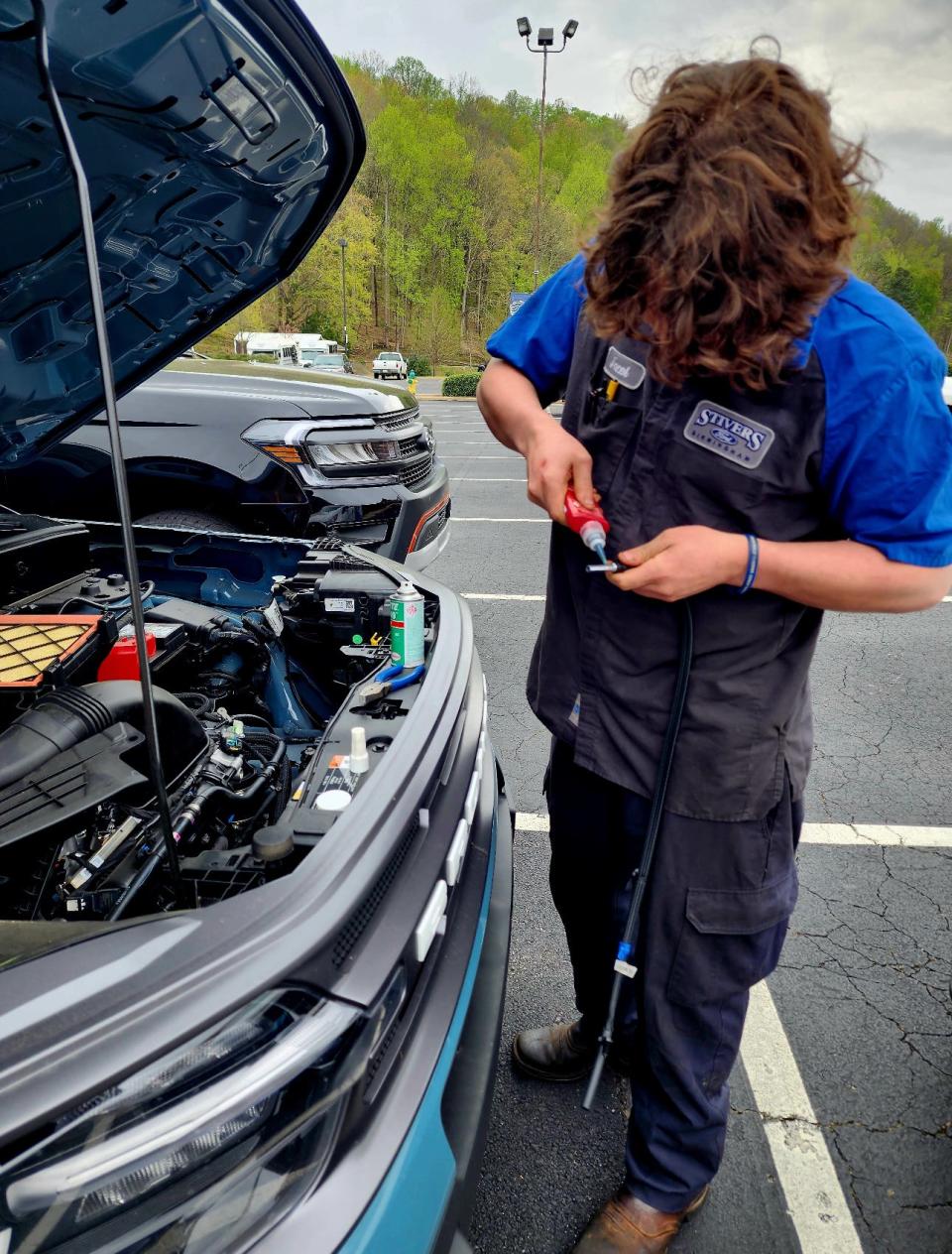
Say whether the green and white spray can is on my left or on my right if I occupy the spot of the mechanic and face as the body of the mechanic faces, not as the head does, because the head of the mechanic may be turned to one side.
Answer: on my right

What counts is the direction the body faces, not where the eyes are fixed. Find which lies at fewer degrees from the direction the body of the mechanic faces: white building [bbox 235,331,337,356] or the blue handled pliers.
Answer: the blue handled pliers

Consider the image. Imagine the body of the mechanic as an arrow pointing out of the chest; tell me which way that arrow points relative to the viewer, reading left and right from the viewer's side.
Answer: facing the viewer and to the left of the viewer

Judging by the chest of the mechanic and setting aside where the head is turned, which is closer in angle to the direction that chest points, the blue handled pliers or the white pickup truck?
the blue handled pliers

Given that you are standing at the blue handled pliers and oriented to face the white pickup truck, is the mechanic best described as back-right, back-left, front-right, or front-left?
back-right

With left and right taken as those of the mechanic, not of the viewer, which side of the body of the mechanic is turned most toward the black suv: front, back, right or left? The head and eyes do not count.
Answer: right

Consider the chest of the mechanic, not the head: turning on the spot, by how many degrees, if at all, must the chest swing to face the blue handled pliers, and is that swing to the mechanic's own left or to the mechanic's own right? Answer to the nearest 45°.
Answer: approximately 45° to the mechanic's own right

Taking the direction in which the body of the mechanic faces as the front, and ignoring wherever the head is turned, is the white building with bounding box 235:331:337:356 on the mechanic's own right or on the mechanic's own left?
on the mechanic's own right
